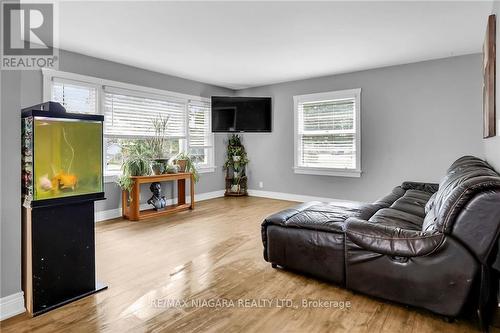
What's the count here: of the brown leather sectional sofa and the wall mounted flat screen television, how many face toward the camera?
1

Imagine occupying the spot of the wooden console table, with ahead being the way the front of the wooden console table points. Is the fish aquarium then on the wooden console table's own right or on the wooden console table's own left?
on the wooden console table's own right

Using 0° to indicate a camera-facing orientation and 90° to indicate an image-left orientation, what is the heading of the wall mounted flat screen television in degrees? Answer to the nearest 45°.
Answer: approximately 0°

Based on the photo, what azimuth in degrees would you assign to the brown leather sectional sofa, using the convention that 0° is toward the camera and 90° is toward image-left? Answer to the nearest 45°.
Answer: approximately 90°

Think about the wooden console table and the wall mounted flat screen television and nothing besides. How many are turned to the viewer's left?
0

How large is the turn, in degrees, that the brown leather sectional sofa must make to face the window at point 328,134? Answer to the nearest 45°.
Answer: approximately 90° to its right
